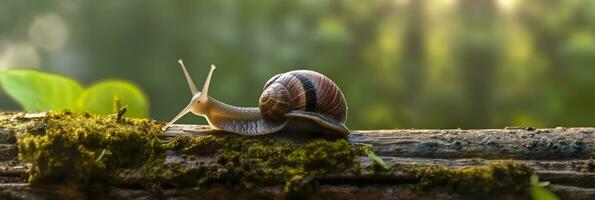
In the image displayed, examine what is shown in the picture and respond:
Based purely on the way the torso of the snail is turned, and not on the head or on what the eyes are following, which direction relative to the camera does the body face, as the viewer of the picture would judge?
to the viewer's left

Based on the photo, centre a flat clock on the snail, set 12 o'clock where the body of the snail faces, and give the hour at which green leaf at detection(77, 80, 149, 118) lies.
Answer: The green leaf is roughly at 1 o'clock from the snail.

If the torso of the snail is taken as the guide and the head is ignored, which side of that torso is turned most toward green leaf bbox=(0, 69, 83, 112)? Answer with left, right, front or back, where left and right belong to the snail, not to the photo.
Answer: front
